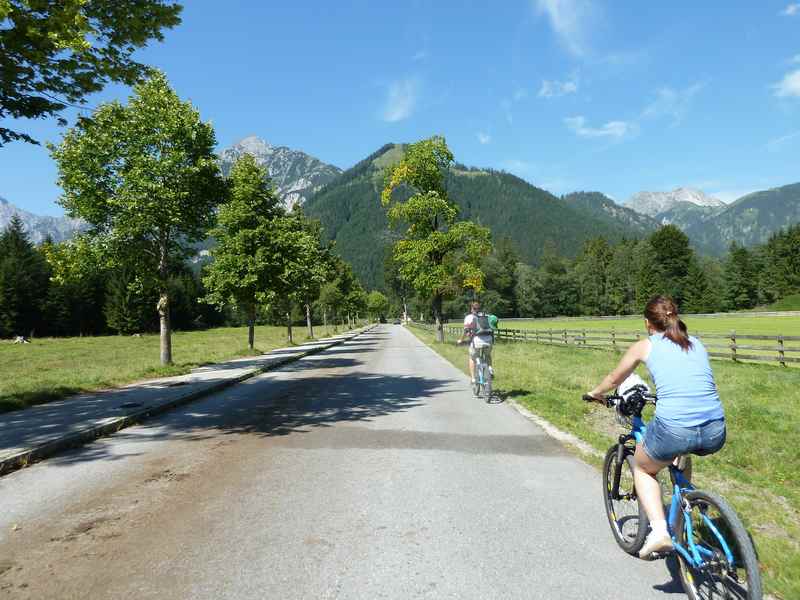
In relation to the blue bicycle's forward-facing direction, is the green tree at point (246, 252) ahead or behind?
ahead

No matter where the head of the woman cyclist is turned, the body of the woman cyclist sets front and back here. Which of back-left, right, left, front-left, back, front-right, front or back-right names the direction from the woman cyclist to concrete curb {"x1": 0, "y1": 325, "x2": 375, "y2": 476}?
front-left

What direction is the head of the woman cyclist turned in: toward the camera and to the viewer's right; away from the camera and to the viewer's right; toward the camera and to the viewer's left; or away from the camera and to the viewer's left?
away from the camera and to the viewer's left

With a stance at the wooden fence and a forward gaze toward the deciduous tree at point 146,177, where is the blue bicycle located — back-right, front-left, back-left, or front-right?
front-left

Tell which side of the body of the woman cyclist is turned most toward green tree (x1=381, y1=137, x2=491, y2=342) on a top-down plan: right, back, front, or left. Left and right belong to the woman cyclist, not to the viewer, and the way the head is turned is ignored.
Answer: front

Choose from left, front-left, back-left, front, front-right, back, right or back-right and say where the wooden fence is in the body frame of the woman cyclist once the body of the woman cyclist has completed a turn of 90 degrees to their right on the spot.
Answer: front-left

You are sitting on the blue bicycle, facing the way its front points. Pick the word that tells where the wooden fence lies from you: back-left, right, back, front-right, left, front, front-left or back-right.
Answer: front-right

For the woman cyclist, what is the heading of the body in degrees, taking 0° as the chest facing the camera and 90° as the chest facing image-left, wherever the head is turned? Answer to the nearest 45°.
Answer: approximately 135°

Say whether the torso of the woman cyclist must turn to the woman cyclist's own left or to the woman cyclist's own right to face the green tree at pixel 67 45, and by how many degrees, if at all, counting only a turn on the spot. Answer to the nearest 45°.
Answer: approximately 45° to the woman cyclist's own left

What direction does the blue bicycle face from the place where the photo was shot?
facing away from the viewer and to the left of the viewer

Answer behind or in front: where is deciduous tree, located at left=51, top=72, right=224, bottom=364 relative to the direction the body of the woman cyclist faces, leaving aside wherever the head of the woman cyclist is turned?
in front

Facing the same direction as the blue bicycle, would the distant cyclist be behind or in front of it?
in front

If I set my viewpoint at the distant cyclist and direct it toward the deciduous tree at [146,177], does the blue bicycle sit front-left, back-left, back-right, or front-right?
back-left

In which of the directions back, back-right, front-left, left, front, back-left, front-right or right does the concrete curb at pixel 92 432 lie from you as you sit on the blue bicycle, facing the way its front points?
front-left

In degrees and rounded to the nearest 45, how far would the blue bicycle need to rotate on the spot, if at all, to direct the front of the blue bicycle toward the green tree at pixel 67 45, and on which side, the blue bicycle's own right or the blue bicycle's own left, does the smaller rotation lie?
approximately 45° to the blue bicycle's own left
